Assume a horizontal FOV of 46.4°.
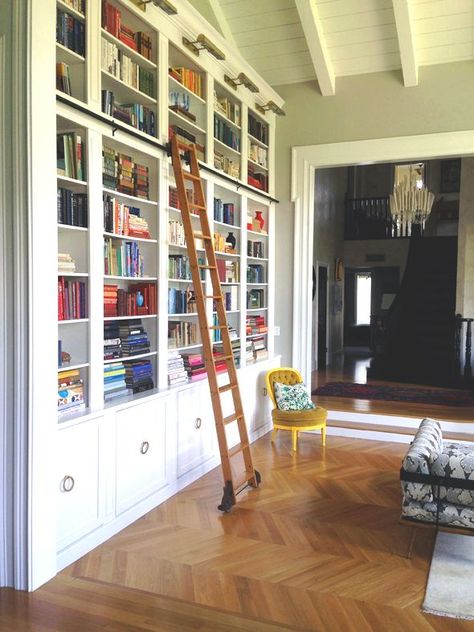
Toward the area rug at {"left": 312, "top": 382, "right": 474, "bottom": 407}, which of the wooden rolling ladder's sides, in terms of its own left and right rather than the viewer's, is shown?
left

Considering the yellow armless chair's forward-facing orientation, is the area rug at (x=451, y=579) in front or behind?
in front

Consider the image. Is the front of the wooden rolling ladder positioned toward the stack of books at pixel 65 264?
no

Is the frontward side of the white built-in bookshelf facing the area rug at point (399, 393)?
no

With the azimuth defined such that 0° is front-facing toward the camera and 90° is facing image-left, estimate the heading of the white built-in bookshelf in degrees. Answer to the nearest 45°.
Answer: approximately 315°

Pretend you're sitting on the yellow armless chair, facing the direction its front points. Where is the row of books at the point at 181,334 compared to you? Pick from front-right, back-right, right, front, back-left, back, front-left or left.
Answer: right

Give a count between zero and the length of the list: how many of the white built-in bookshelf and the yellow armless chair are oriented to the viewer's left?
0

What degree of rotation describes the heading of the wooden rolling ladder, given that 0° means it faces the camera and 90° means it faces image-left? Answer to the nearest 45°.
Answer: approximately 315°

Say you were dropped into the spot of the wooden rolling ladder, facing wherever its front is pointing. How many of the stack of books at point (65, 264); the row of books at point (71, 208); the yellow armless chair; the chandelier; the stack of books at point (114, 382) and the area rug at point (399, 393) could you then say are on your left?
3

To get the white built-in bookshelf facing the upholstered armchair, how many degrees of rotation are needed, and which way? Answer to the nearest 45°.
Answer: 0° — it already faces it

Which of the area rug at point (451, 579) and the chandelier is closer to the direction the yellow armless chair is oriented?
the area rug

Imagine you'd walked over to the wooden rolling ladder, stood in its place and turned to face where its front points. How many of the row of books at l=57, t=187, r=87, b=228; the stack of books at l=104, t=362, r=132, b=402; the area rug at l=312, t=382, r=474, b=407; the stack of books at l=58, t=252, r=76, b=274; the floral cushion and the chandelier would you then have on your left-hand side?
3

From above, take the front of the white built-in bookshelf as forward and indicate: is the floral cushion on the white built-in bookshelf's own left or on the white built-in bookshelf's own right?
on the white built-in bookshelf's own left

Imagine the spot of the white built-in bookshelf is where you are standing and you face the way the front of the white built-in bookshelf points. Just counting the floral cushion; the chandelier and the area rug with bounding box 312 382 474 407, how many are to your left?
3

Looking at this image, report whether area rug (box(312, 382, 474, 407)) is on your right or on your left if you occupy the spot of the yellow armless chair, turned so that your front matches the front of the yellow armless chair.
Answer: on your left

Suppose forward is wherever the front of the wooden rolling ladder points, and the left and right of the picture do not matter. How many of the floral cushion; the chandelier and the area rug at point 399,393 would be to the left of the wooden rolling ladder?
3

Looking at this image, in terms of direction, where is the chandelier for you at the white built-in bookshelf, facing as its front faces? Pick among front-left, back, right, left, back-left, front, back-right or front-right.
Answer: left
